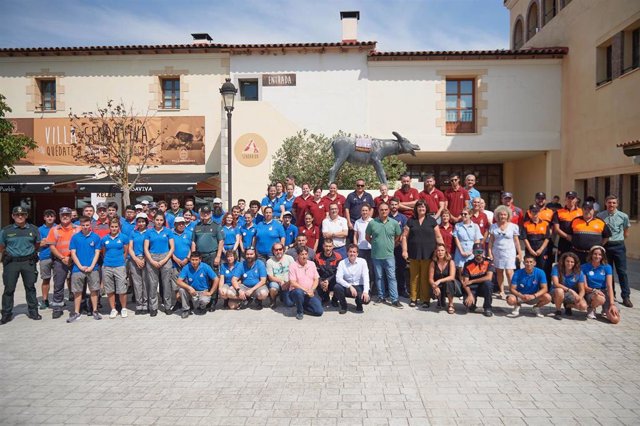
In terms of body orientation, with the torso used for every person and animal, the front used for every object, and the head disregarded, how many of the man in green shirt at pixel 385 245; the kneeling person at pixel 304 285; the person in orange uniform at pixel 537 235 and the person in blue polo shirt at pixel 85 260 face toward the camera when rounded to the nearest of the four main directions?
4

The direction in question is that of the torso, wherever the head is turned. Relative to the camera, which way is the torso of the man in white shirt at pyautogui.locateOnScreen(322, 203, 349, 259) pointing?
toward the camera

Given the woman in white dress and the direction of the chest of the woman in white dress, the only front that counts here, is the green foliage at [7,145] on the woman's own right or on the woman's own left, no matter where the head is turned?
on the woman's own right

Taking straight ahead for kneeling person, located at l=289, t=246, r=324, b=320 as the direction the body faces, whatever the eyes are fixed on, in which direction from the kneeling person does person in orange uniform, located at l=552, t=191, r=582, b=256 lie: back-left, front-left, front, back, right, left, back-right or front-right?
left

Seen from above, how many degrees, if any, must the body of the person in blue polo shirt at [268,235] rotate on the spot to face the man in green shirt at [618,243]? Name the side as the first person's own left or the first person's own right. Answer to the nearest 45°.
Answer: approximately 90° to the first person's own left

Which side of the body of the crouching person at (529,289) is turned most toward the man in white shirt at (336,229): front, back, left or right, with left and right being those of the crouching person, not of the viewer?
right

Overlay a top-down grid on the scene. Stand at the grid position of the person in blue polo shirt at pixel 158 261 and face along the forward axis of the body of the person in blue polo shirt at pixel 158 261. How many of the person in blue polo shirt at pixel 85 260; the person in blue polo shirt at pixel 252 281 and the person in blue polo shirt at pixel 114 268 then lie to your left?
1

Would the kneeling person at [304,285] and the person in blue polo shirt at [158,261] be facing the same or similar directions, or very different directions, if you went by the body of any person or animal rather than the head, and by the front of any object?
same or similar directions

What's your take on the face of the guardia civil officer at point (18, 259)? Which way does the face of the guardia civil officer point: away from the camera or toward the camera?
toward the camera

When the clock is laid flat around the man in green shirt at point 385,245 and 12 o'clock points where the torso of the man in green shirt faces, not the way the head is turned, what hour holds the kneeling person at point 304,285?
The kneeling person is roughly at 2 o'clock from the man in green shirt.

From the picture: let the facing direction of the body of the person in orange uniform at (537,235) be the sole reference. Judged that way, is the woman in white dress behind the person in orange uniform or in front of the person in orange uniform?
in front

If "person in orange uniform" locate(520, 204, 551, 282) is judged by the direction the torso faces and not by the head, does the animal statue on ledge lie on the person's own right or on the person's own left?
on the person's own right

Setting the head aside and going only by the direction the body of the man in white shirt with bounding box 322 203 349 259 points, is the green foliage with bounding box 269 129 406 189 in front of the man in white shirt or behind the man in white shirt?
behind

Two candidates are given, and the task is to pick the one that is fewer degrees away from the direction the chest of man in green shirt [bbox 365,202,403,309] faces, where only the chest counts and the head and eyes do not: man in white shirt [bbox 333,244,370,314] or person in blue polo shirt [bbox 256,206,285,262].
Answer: the man in white shirt

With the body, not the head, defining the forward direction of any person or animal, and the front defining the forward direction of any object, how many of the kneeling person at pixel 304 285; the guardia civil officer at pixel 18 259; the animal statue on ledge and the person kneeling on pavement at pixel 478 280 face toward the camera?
3

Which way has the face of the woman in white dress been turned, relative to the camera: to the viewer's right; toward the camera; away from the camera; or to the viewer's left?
toward the camera

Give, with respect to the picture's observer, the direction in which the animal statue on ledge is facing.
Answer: facing to the right of the viewer

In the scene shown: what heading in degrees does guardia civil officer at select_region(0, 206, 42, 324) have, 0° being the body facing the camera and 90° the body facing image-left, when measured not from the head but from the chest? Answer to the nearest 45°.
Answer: approximately 0°

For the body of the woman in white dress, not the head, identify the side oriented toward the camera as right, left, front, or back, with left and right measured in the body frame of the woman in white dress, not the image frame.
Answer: front

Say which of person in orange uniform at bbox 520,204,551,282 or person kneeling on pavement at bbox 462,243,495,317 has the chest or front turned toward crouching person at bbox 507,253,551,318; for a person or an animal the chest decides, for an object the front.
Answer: the person in orange uniform

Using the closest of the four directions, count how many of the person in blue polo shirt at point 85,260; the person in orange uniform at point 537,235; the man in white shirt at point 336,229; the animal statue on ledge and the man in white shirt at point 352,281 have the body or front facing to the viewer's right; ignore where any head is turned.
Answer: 1

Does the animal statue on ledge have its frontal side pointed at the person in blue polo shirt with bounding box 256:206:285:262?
no
